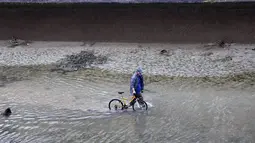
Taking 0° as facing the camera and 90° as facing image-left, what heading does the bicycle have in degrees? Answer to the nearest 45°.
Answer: approximately 270°
